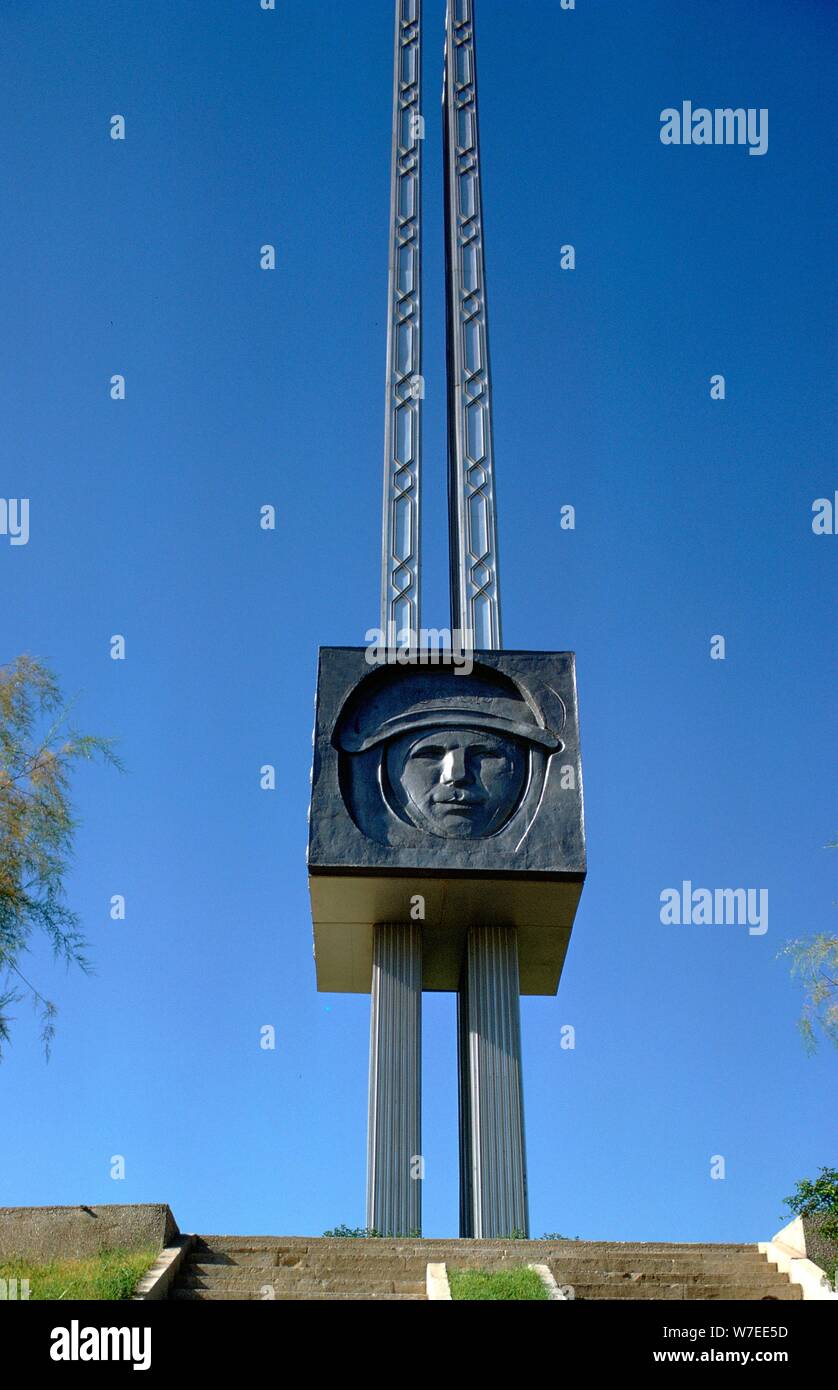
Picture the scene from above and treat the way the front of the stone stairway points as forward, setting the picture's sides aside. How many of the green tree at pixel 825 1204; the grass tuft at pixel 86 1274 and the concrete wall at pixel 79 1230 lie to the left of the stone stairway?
1

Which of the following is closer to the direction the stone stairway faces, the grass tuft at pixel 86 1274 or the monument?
the grass tuft

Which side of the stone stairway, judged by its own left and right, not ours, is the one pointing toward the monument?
back

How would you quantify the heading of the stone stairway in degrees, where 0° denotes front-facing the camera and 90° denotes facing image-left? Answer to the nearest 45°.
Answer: approximately 0°

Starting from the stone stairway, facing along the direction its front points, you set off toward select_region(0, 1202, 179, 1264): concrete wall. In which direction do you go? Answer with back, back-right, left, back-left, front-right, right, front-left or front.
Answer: right

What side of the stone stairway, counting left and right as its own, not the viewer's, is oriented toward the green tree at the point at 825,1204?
left
